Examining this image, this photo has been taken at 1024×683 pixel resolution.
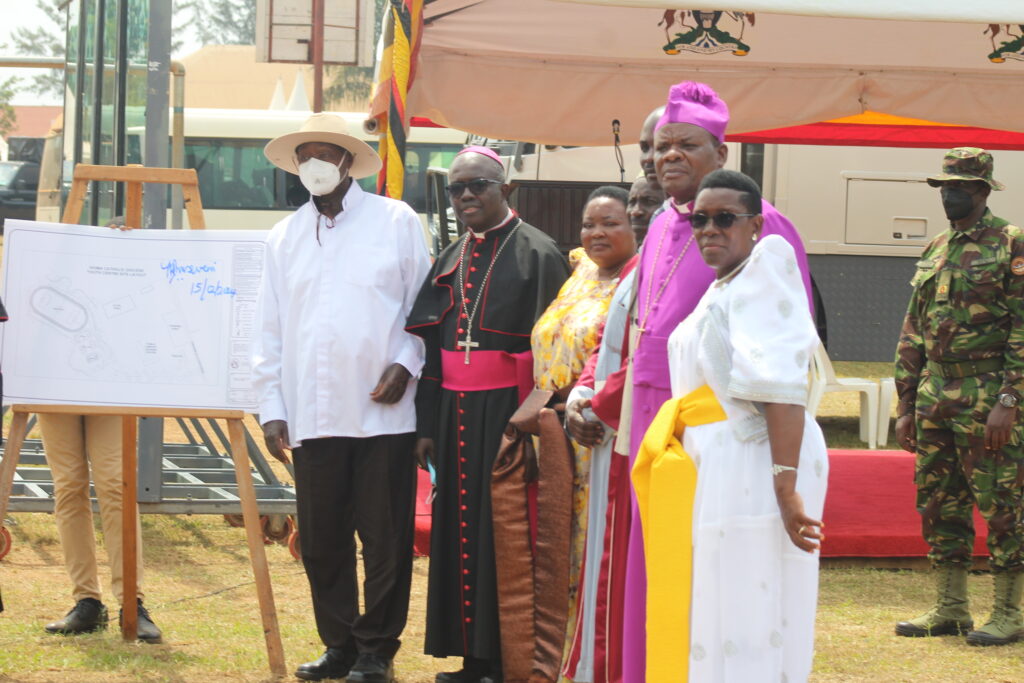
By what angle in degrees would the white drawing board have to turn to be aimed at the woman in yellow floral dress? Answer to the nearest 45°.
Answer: approximately 45° to its left

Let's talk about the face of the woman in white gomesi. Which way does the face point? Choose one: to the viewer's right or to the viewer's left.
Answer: to the viewer's left

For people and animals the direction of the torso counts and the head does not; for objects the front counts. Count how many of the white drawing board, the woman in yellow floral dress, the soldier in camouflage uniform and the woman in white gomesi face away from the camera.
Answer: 0

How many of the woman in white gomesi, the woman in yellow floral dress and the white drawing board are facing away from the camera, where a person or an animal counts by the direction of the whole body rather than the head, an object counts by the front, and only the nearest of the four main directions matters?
0

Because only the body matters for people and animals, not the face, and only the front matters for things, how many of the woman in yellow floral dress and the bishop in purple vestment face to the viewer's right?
0

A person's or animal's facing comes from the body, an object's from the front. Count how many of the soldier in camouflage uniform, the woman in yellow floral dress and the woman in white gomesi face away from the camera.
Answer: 0

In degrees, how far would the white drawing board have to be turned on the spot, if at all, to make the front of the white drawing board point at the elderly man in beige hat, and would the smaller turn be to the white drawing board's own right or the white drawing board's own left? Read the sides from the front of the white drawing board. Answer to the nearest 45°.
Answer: approximately 45° to the white drawing board's own left

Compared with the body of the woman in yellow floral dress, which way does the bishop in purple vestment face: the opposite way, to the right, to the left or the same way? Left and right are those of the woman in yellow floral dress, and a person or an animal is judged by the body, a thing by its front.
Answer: the same way

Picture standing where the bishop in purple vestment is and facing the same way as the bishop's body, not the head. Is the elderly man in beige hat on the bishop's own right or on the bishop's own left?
on the bishop's own right

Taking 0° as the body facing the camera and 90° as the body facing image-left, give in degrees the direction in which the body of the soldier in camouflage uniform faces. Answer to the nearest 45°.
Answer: approximately 45°

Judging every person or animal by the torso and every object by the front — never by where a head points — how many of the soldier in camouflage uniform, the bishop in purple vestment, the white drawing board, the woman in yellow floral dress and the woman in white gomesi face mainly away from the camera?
0

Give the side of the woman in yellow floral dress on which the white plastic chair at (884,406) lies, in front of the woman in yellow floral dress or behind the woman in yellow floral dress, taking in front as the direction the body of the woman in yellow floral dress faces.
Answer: behind

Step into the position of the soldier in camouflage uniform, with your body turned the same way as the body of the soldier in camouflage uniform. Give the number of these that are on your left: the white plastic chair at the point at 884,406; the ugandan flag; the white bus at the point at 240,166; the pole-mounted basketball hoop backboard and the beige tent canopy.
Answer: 0

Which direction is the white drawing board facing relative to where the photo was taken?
toward the camera

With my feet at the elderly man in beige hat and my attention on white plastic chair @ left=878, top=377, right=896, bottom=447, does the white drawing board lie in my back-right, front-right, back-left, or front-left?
back-left

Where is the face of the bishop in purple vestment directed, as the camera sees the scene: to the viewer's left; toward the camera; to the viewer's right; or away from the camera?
toward the camera

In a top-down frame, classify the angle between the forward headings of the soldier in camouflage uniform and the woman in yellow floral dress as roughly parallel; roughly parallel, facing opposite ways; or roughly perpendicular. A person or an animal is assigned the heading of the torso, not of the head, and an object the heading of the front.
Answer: roughly parallel

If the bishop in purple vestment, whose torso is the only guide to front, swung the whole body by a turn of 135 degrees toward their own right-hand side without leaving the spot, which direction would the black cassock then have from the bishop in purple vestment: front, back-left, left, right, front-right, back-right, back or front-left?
front-left

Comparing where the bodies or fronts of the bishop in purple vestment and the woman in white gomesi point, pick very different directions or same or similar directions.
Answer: same or similar directions
